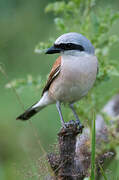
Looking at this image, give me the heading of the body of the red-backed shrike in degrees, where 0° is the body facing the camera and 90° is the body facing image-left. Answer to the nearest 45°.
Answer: approximately 315°
